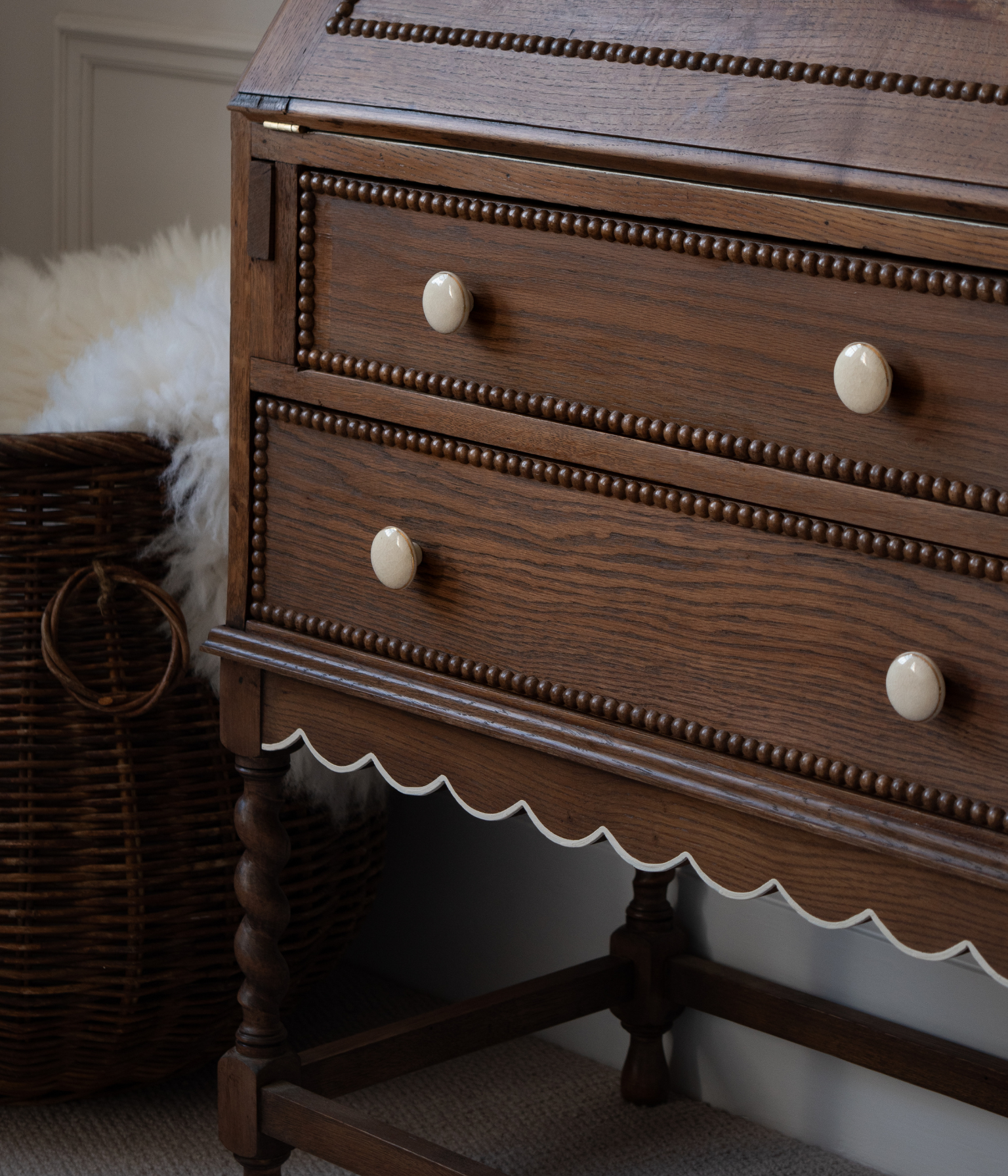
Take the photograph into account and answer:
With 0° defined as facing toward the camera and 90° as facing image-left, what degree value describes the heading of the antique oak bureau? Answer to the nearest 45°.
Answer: approximately 45°
